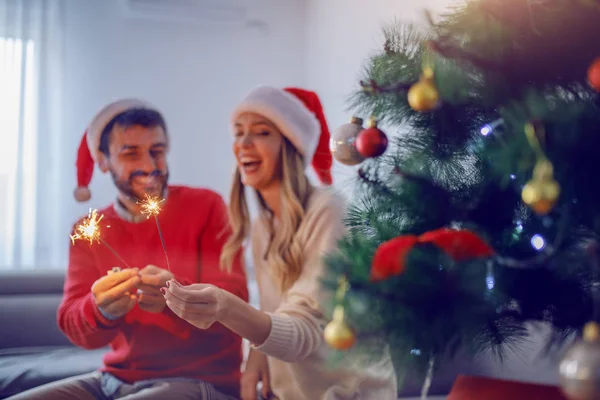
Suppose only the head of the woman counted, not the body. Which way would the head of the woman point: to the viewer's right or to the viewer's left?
to the viewer's left

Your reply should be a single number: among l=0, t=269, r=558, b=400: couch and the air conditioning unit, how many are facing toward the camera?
2

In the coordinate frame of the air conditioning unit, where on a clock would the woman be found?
The woman is roughly at 12 o'clock from the air conditioning unit.

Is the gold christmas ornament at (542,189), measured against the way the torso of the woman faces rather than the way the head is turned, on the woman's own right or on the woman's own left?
on the woman's own left

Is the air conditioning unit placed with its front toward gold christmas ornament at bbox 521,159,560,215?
yes

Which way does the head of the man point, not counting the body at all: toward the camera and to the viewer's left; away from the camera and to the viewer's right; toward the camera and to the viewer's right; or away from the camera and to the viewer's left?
toward the camera and to the viewer's right

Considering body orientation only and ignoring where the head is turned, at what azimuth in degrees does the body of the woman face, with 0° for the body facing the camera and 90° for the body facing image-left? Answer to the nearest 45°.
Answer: approximately 45°

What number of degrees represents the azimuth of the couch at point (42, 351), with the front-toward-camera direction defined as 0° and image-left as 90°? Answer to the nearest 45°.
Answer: approximately 0°

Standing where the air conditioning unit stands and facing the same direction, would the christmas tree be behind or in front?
in front

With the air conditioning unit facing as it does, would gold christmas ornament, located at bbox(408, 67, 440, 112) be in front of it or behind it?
in front
